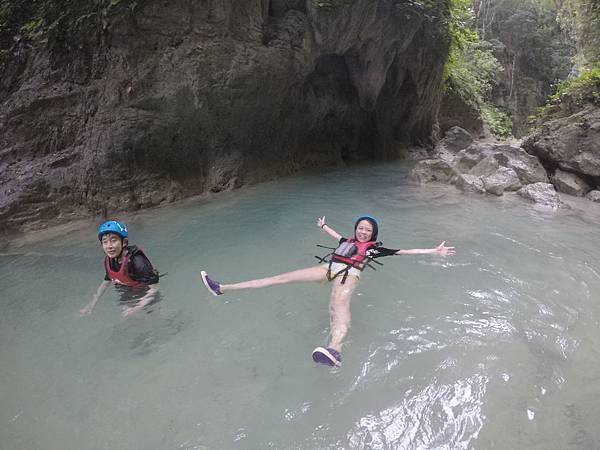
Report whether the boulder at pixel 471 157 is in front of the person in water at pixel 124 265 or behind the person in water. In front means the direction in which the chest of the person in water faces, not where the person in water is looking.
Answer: behind

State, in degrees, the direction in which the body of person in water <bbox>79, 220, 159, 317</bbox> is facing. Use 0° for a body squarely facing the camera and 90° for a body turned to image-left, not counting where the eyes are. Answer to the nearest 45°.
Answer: approximately 45°

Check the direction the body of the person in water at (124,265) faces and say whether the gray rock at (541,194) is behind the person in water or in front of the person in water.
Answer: behind

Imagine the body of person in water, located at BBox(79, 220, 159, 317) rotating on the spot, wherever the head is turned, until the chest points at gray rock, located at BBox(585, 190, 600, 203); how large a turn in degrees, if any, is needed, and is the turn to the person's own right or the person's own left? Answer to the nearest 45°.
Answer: approximately 135° to the person's own left
